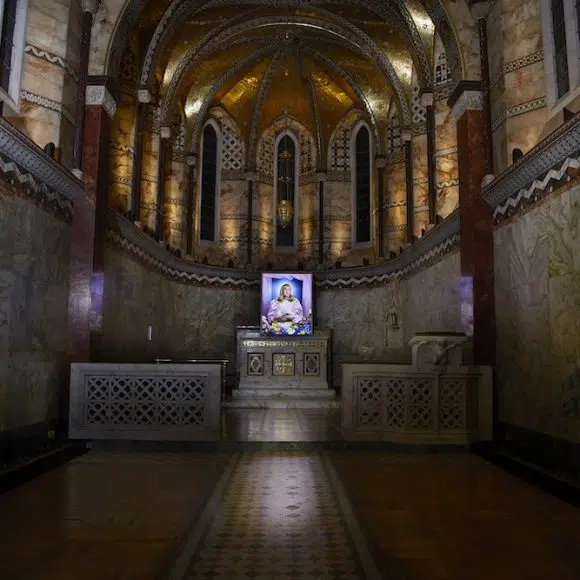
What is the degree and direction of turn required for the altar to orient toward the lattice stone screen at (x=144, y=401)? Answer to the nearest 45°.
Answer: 0° — it already faces it

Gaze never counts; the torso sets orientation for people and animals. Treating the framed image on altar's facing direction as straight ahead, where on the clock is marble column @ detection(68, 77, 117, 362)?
The marble column is roughly at 1 o'clock from the framed image on altar.

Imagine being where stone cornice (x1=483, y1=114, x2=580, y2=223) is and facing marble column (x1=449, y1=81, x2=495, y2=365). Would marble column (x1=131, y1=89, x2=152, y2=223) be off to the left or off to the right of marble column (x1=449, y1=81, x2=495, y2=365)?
left

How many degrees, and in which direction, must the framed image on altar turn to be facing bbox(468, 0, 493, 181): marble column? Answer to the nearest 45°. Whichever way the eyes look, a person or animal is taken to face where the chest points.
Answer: approximately 45° to its left

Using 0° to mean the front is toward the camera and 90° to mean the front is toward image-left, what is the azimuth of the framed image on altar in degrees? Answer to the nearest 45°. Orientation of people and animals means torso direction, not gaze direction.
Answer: approximately 0°

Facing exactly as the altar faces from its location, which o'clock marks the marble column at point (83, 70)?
The marble column is roughly at 1 o'clock from the altar.

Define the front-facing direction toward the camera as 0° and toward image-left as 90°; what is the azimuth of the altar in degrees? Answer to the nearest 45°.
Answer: approximately 0°

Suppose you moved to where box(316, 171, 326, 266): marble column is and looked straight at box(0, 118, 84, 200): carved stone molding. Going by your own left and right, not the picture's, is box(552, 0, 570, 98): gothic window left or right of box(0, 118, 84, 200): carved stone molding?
left
